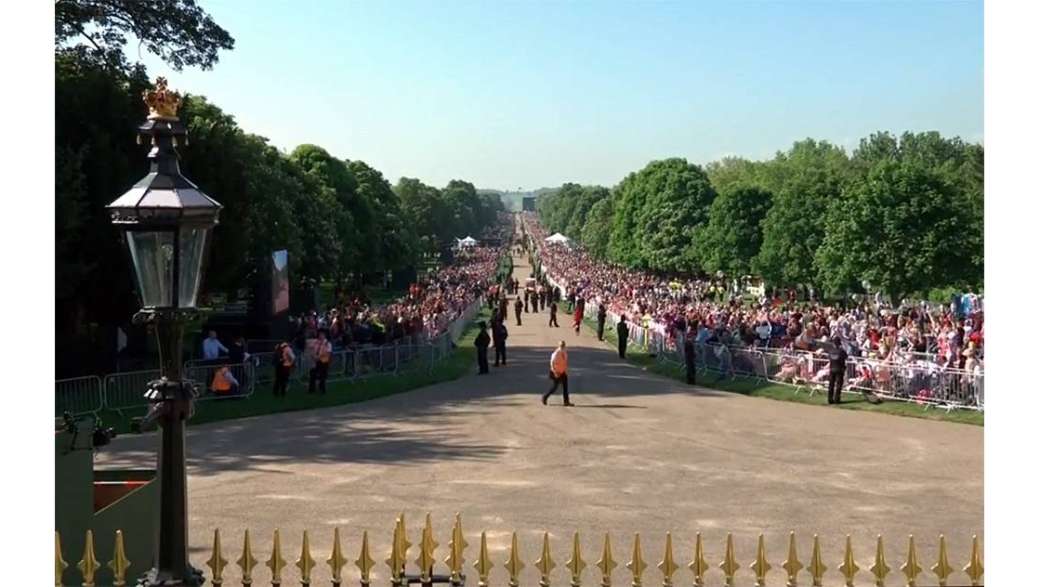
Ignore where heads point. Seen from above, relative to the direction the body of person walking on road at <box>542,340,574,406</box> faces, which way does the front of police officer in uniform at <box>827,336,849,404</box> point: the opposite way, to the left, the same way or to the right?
to the left

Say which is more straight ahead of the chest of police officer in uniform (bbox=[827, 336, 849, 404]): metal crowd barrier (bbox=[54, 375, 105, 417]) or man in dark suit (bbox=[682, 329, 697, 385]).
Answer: the man in dark suit

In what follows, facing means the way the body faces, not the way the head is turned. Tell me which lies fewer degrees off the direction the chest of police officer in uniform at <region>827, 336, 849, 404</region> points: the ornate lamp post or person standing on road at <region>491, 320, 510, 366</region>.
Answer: the person standing on road

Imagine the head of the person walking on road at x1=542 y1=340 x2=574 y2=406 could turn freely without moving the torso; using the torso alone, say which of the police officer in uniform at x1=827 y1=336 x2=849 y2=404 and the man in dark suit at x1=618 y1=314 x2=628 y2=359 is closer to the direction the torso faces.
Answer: the police officer in uniform
